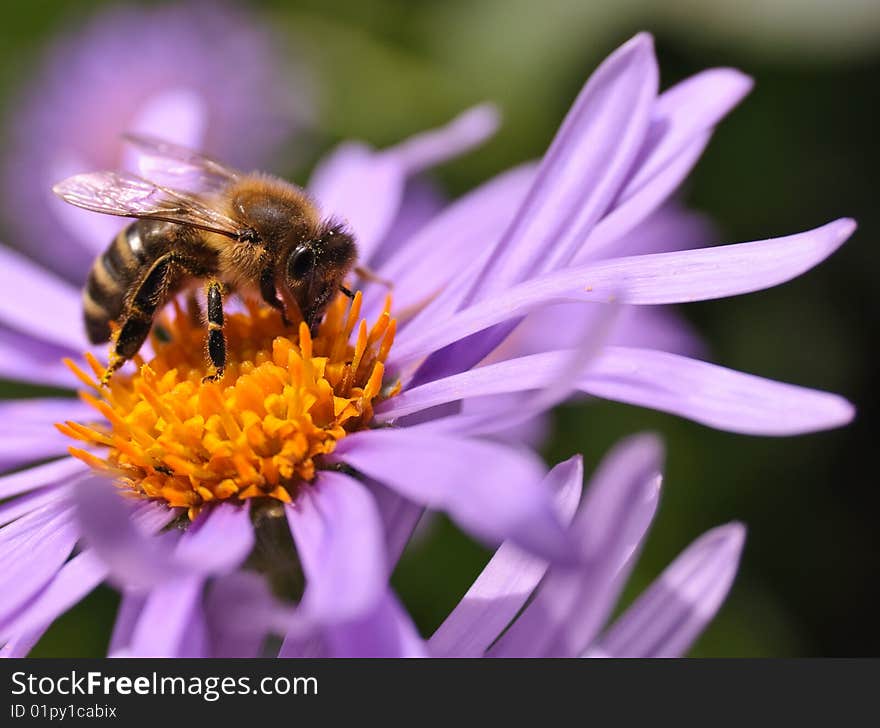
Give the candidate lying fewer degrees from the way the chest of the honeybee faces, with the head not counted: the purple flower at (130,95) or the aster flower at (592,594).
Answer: the aster flower

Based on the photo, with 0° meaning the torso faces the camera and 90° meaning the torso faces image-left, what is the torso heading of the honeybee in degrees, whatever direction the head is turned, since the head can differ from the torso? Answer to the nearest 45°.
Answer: approximately 270°

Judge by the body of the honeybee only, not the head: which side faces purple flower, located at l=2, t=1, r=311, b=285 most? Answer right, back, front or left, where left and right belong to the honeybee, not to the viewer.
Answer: left

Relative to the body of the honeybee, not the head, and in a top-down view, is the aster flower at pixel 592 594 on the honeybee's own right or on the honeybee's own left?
on the honeybee's own right
